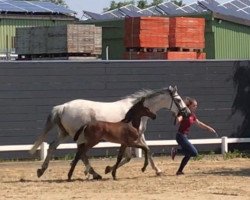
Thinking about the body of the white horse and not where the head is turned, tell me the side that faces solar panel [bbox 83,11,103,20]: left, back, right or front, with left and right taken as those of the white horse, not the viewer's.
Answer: left

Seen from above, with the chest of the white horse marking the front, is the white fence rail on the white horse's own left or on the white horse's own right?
on the white horse's own left

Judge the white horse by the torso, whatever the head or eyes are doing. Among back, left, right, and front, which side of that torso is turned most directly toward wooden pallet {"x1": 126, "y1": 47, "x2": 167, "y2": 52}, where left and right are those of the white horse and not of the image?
left

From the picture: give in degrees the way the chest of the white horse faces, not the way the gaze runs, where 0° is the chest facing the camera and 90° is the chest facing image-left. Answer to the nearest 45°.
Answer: approximately 270°

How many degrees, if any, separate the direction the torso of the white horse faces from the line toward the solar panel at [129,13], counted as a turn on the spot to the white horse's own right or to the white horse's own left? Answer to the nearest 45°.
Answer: approximately 90° to the white horse's own left

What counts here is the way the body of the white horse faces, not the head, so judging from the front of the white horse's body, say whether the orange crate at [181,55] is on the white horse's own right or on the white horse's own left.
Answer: on the white horse's own left

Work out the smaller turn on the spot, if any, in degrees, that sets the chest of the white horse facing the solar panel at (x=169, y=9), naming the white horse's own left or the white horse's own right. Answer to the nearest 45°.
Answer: approximately 90° to the white horse's own left

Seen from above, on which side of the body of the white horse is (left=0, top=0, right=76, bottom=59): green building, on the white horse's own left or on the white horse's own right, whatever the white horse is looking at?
on the white horse's own left
